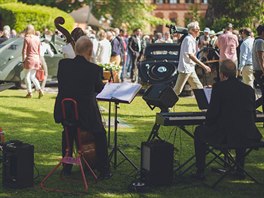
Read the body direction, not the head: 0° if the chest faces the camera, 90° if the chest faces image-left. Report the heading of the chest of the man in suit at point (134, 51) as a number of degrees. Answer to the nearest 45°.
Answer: approximately 315°
